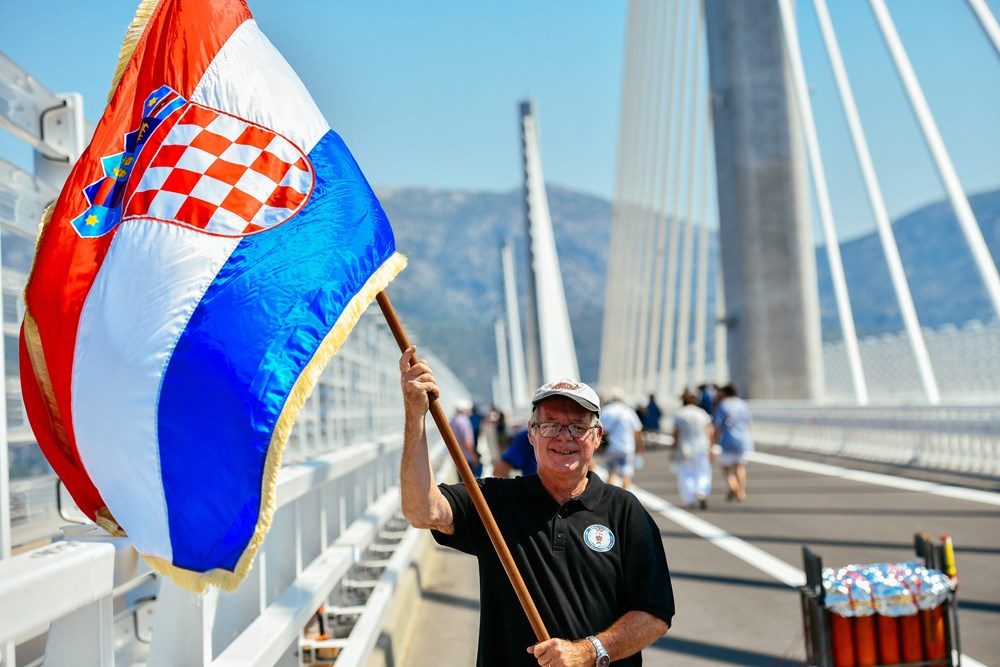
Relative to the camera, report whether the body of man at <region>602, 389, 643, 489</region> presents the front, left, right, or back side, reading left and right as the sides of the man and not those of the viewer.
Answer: back

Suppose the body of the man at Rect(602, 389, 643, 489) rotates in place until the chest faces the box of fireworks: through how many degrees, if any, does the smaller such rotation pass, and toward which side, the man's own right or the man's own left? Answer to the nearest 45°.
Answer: approximately 180°

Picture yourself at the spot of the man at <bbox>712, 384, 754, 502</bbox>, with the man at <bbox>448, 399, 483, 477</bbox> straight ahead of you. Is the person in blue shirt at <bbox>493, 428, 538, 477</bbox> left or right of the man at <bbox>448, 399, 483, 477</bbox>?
left

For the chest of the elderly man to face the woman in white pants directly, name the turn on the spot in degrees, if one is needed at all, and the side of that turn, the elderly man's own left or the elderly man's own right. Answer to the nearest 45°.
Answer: approximately 180°

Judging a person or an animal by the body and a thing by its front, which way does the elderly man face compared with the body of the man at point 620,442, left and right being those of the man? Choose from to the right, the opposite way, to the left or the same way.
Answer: the opposite way

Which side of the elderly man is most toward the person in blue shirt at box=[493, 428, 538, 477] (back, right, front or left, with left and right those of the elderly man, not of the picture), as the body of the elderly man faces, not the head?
back

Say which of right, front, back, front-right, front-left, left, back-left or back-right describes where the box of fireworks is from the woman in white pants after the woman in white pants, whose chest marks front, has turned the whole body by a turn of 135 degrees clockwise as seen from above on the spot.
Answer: front-right

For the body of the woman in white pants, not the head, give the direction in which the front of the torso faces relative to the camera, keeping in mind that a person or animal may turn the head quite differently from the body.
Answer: away from the camera
